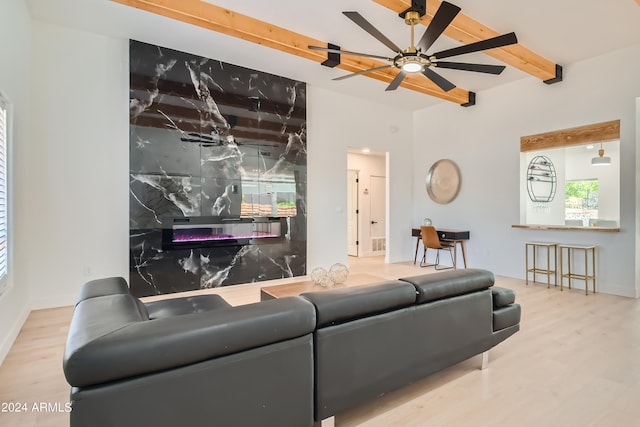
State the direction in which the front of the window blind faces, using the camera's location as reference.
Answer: facing to the right of the viewer

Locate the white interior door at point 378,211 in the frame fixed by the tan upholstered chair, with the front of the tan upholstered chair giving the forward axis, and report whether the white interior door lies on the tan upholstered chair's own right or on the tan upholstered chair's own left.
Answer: on the tan upholstered chair's own left

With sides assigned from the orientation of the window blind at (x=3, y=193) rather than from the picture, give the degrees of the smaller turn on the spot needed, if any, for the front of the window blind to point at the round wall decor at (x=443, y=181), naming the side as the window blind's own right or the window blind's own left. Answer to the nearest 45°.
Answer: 0° — it already faces it

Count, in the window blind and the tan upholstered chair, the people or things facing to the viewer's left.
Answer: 0

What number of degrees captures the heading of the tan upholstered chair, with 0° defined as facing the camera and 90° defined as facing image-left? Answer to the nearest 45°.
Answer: approximately 225°

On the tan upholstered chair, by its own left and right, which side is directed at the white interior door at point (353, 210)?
left

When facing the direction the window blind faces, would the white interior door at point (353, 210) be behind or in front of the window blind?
in front

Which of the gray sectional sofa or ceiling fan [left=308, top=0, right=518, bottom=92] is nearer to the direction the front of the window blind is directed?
the ceiling fan
